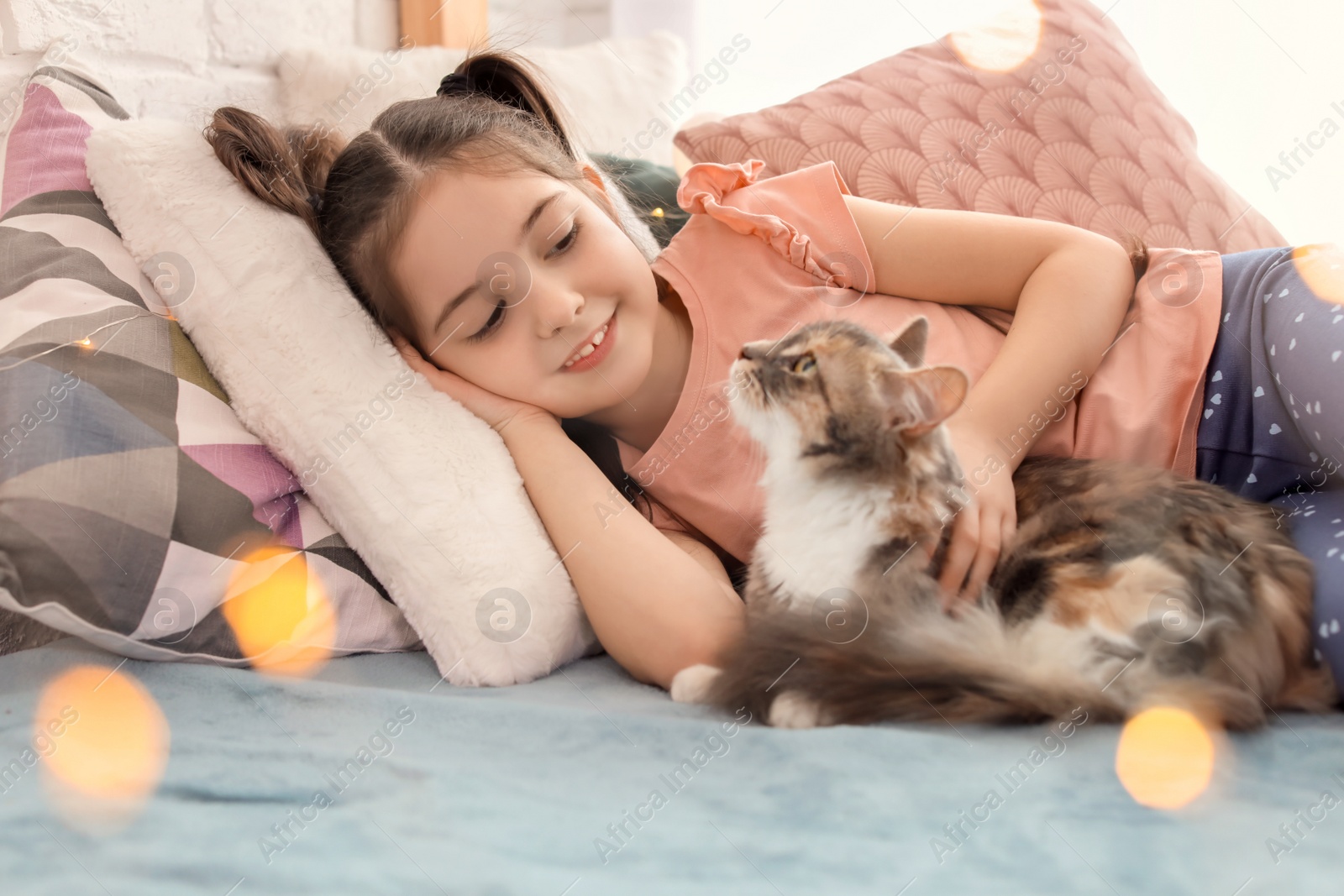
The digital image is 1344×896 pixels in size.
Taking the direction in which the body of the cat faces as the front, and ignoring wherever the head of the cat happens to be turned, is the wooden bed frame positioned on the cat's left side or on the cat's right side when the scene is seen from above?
on the cat's right side

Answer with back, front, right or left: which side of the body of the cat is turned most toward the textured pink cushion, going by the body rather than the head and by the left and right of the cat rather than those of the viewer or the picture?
right

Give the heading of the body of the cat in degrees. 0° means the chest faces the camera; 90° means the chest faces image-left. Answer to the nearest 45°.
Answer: approximately 90°
